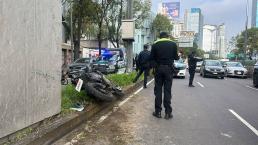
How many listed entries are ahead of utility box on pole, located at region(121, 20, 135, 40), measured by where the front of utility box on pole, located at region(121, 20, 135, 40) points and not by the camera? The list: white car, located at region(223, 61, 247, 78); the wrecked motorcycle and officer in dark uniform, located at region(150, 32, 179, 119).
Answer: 2

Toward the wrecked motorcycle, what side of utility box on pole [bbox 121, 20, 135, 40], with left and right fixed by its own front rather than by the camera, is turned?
front

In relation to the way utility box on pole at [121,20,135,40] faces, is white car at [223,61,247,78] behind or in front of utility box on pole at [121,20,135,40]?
behind

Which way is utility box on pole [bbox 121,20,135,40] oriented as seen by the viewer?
toward the camera

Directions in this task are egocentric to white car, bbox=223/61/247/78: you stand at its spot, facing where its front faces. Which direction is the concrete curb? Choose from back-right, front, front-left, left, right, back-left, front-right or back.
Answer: front-right

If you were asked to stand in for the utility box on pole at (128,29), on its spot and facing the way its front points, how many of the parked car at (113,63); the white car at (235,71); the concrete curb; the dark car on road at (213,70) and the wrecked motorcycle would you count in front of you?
2
